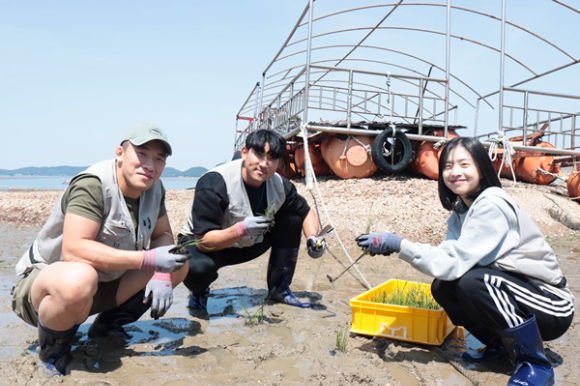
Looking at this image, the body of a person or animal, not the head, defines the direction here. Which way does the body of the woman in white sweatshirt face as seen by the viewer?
to the viewer's left

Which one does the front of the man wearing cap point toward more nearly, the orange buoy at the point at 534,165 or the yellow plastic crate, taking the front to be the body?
the yellow plastic crate

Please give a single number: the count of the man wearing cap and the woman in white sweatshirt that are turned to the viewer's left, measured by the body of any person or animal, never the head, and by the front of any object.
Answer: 1

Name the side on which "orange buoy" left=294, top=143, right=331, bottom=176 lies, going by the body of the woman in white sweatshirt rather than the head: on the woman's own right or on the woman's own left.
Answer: on the woman's own right

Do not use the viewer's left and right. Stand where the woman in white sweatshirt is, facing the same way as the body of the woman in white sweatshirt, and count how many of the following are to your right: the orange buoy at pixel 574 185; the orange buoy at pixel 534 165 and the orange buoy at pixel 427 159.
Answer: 3

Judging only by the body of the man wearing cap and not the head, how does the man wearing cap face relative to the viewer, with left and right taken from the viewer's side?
facing the viewer and to the right of the viewer

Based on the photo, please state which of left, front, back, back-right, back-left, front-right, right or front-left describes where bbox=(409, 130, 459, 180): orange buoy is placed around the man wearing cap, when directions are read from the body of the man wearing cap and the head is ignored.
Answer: left

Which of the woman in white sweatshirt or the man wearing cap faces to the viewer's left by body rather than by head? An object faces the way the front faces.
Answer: the woman in white sweatshirt

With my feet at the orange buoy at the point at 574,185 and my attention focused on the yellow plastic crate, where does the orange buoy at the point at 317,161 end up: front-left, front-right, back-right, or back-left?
front-right

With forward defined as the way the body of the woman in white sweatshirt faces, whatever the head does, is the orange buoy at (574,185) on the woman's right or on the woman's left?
on the woman's right
